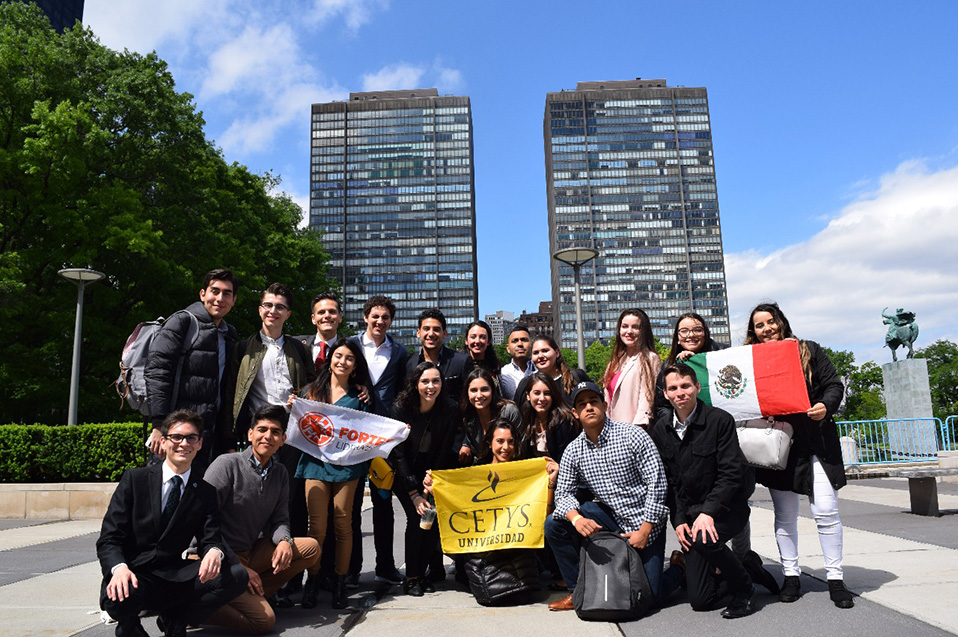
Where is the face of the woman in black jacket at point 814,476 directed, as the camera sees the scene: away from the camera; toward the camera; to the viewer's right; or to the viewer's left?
toward the camera

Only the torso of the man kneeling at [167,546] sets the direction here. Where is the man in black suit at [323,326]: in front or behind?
behind

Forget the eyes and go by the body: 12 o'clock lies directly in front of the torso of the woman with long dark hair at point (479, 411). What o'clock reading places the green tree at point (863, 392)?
The green tree is roughly at 7 o'clock from the woman with long dark hair.

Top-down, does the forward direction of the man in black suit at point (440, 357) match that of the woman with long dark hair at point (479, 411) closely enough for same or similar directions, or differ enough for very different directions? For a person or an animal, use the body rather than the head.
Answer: same or similar directions

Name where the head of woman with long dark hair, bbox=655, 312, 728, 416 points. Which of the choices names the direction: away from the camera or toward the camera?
toward the camera

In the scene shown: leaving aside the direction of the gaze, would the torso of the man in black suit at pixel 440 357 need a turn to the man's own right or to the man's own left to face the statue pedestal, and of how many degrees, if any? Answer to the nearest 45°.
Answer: approximately 135° to the man's own left

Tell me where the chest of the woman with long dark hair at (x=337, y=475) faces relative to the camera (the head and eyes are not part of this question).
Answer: toward the camera

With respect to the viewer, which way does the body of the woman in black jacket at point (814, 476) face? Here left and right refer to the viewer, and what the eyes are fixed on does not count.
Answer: facing the viewer

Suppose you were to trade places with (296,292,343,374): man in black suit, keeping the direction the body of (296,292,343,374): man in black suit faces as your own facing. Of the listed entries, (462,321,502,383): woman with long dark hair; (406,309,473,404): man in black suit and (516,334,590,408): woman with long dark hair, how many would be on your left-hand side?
3

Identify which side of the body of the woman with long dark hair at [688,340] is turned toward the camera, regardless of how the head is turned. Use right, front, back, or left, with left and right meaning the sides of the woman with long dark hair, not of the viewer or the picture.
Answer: front

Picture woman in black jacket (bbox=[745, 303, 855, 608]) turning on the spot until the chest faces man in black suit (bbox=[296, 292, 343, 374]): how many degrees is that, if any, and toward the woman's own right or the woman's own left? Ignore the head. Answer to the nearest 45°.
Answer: approximately 90° to the woman's own right

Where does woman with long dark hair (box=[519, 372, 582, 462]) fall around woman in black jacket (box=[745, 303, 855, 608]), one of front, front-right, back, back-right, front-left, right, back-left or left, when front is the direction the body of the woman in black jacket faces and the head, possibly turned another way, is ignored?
right

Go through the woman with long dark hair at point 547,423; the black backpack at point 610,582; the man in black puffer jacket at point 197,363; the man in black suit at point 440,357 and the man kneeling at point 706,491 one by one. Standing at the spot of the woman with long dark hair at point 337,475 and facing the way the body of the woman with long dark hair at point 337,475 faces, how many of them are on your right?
1

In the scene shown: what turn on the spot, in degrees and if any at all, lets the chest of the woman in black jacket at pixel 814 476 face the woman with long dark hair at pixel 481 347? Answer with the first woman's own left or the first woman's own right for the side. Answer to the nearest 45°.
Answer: approximately 90° to the first woman's own right

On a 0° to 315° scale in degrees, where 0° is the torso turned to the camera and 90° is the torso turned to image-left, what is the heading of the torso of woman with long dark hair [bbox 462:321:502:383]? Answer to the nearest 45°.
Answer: approximately 0°

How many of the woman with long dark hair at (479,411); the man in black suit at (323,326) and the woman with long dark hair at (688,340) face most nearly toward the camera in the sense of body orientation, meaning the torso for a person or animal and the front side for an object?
3

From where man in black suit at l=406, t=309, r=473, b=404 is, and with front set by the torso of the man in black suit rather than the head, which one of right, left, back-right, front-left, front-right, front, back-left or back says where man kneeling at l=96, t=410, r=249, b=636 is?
front-right
